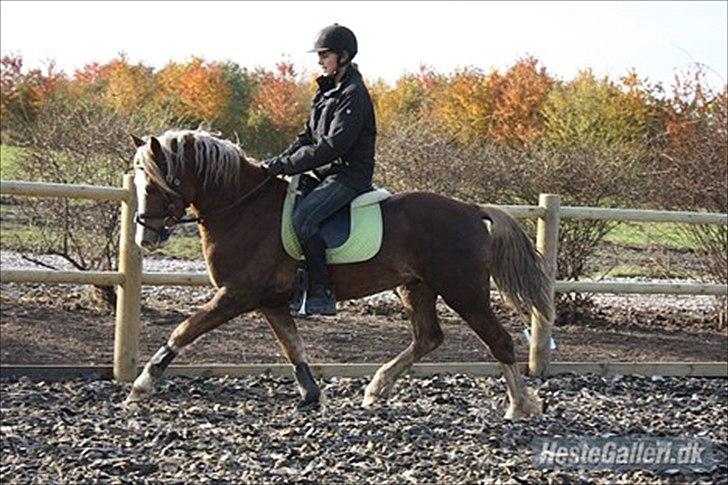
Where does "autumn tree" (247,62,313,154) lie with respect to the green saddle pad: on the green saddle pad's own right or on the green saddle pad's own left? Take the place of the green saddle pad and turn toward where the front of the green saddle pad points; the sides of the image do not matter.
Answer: on the green saddle pad's own right

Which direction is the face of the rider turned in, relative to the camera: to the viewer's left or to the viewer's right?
to the viewer's left

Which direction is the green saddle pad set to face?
to the viewer's left

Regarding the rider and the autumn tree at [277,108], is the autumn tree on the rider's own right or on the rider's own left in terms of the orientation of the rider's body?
on the rider's own right

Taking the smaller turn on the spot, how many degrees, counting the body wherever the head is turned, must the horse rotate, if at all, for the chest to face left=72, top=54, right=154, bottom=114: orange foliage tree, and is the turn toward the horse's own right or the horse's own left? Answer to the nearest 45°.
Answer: approximately 90° to the horse's own right

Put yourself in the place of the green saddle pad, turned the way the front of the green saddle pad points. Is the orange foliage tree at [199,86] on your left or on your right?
on your right

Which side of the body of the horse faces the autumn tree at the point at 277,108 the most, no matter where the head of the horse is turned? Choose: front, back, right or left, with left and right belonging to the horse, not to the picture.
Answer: right

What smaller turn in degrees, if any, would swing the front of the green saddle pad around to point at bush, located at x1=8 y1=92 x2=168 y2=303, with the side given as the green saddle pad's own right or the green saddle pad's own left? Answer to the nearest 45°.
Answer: approximately 45° to the green saddle pad's own right

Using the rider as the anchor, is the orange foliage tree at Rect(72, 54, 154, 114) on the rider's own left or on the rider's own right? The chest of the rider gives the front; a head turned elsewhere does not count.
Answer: on the rider's own right

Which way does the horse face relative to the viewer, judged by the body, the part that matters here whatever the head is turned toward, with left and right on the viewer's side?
facing to the left of the viewer

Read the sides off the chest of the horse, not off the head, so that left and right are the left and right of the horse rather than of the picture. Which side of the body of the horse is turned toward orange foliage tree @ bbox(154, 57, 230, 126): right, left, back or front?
right

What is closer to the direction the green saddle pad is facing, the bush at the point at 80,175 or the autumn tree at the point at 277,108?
the bush

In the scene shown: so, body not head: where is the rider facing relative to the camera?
to the viewer's left
